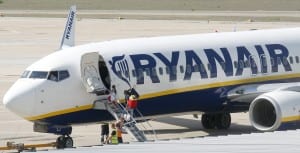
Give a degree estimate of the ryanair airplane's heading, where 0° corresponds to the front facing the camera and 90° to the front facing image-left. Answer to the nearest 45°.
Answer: approximately 45°
